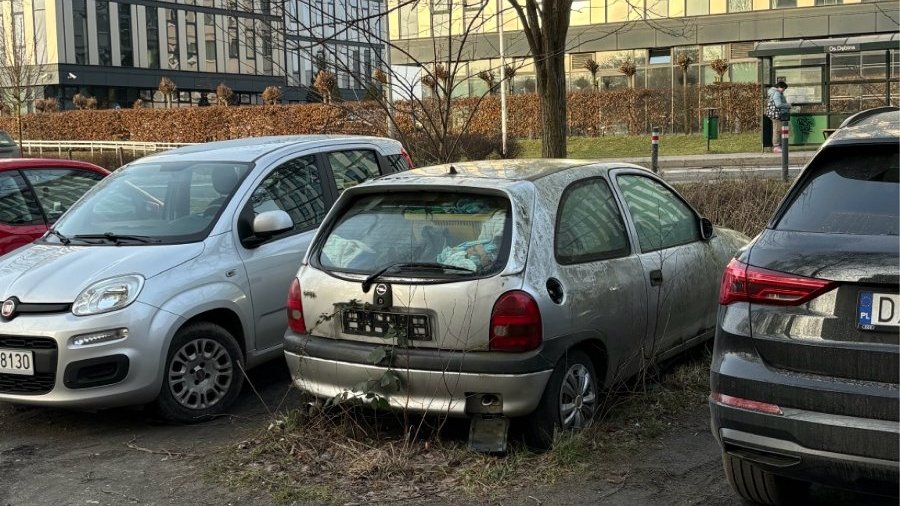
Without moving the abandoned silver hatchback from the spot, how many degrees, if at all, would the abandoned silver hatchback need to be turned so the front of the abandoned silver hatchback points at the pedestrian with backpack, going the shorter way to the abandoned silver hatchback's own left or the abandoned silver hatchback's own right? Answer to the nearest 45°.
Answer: approximately 45° to the abandoned silver hatchback's own left

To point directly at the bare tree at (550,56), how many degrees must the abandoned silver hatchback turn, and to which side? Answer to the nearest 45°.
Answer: approximately 45° to its left

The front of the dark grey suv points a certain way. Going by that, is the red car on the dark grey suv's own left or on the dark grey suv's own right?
on the dark grey suv's own left

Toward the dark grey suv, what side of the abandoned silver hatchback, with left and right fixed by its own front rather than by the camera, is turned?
right

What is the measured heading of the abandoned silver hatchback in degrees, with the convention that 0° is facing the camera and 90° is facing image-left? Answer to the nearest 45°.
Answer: approximately 225°

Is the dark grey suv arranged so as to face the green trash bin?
yes

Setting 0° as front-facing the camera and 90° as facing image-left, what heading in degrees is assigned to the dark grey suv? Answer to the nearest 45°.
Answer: approximately 180°

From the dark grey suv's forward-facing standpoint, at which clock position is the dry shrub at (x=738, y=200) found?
The dry shrub is roughly at 12 o'clock from the dark grey suv.
